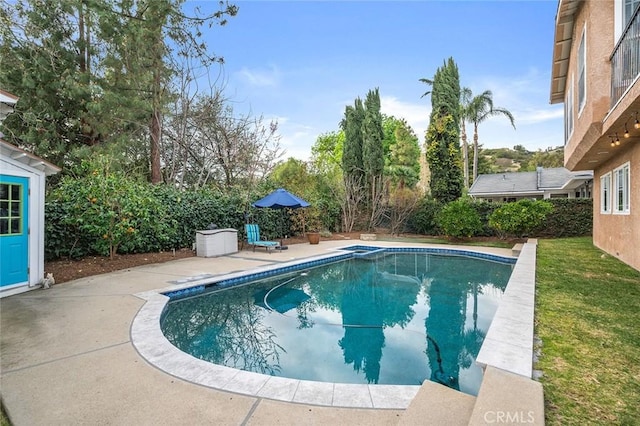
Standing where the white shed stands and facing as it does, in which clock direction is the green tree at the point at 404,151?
The green tree is roughly at 10 o'clock from the white shed.

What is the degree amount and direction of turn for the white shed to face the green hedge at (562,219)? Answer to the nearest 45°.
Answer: approximately 45° to its left

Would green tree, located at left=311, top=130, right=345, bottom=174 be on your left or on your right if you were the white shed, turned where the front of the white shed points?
on your left

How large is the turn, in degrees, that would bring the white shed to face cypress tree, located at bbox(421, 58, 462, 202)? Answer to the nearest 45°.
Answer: approximately 45° to its left

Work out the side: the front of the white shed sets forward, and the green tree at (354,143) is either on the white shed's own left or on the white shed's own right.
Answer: on the white shed's own left

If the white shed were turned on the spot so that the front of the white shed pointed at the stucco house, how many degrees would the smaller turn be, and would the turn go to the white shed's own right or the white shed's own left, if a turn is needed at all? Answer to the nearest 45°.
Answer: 0° — it already faces it

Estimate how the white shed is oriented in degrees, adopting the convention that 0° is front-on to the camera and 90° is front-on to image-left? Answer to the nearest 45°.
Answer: approximately 315°

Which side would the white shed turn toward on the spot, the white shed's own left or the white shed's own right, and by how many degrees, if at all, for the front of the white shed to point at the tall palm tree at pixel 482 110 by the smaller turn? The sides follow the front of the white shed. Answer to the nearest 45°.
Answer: approximately 45° to the white shed's own left

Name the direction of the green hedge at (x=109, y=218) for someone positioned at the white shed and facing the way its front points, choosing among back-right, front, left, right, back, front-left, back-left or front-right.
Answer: left

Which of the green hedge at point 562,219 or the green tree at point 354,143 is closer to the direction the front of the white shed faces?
the green hedge

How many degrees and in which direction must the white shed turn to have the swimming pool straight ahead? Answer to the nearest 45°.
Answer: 0° — it already faces it
